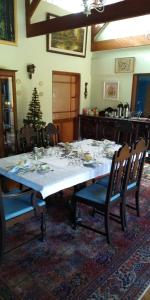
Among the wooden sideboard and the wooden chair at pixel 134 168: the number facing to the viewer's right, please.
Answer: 0

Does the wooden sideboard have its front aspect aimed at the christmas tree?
yes

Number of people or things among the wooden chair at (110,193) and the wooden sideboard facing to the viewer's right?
0

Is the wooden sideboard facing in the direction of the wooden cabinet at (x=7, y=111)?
yes

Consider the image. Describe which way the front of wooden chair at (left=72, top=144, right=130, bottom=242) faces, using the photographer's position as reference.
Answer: facing away from the viewer and to the left of the viewer

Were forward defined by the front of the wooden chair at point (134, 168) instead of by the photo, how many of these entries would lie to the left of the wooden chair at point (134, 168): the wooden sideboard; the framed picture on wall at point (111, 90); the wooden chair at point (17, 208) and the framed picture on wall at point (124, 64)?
1

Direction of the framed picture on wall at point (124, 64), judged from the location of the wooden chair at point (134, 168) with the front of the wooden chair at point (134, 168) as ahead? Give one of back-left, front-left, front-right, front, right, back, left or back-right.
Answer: front-right

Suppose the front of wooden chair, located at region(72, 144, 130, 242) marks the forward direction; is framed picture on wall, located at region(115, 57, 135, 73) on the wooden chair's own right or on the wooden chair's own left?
on the wooden chair's own right

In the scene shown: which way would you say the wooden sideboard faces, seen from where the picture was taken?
facing the viewer and to the left of the viewer

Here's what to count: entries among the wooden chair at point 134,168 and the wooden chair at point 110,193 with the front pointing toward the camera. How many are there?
0

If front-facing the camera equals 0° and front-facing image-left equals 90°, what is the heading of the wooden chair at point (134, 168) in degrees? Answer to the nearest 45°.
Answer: approximately 135°

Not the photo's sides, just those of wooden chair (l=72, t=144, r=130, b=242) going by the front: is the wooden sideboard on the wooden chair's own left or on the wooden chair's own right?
on the wooden chair's own right

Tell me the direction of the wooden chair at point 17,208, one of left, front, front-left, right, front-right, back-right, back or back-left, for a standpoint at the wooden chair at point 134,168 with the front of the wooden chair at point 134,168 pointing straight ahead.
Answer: left
